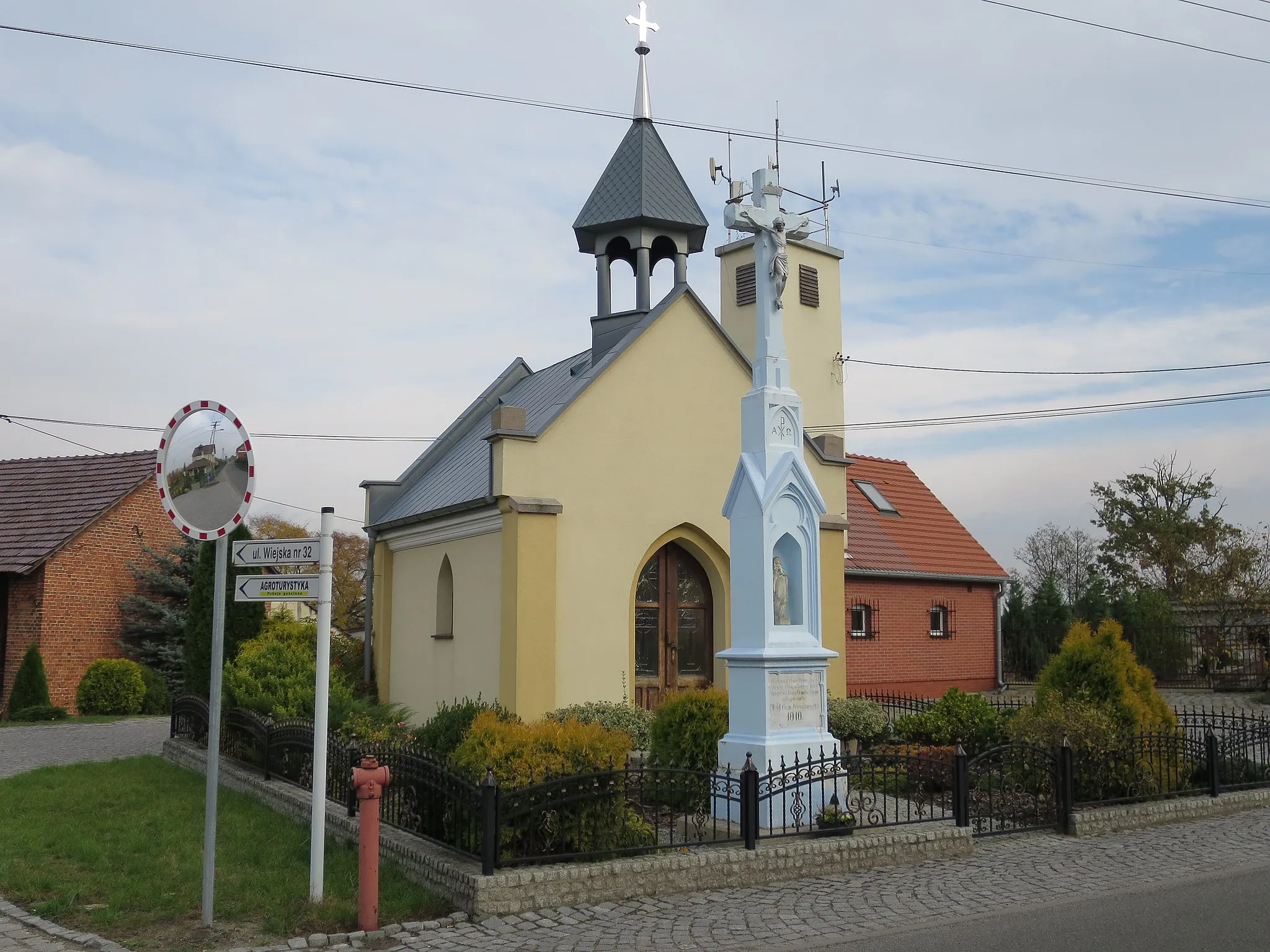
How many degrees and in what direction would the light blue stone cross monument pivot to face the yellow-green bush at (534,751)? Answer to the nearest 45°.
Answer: approximately 90° to its right

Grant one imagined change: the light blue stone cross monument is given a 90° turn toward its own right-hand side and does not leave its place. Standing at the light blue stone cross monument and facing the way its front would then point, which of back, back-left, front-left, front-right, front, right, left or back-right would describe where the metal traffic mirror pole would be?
front

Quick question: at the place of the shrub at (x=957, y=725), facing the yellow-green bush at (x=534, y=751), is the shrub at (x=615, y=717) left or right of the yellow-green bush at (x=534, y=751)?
right

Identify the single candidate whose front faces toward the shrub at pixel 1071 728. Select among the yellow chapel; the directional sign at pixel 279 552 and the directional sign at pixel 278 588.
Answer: the yellow chapel

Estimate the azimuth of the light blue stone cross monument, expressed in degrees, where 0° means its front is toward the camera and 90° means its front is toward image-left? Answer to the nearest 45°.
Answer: approximately 315°

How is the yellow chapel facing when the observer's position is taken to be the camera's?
facing the viewer and to the right of the viewer

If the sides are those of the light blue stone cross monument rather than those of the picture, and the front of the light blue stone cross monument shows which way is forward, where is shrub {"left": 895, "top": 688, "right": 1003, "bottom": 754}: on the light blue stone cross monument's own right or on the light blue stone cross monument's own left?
on the light blue stone cross monument's own left

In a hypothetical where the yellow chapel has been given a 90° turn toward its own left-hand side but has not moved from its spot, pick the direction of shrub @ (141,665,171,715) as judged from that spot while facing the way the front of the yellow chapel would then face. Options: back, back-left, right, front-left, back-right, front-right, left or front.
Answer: left

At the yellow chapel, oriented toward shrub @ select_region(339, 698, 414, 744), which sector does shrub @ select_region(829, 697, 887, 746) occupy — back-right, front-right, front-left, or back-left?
front-left

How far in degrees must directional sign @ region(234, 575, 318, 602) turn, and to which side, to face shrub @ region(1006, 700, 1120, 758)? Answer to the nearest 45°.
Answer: approximately 90° to its left

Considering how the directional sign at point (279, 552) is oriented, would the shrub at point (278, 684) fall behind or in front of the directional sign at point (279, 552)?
behind

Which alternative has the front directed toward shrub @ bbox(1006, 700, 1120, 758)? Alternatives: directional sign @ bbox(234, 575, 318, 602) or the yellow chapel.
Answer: the yellow chapel
